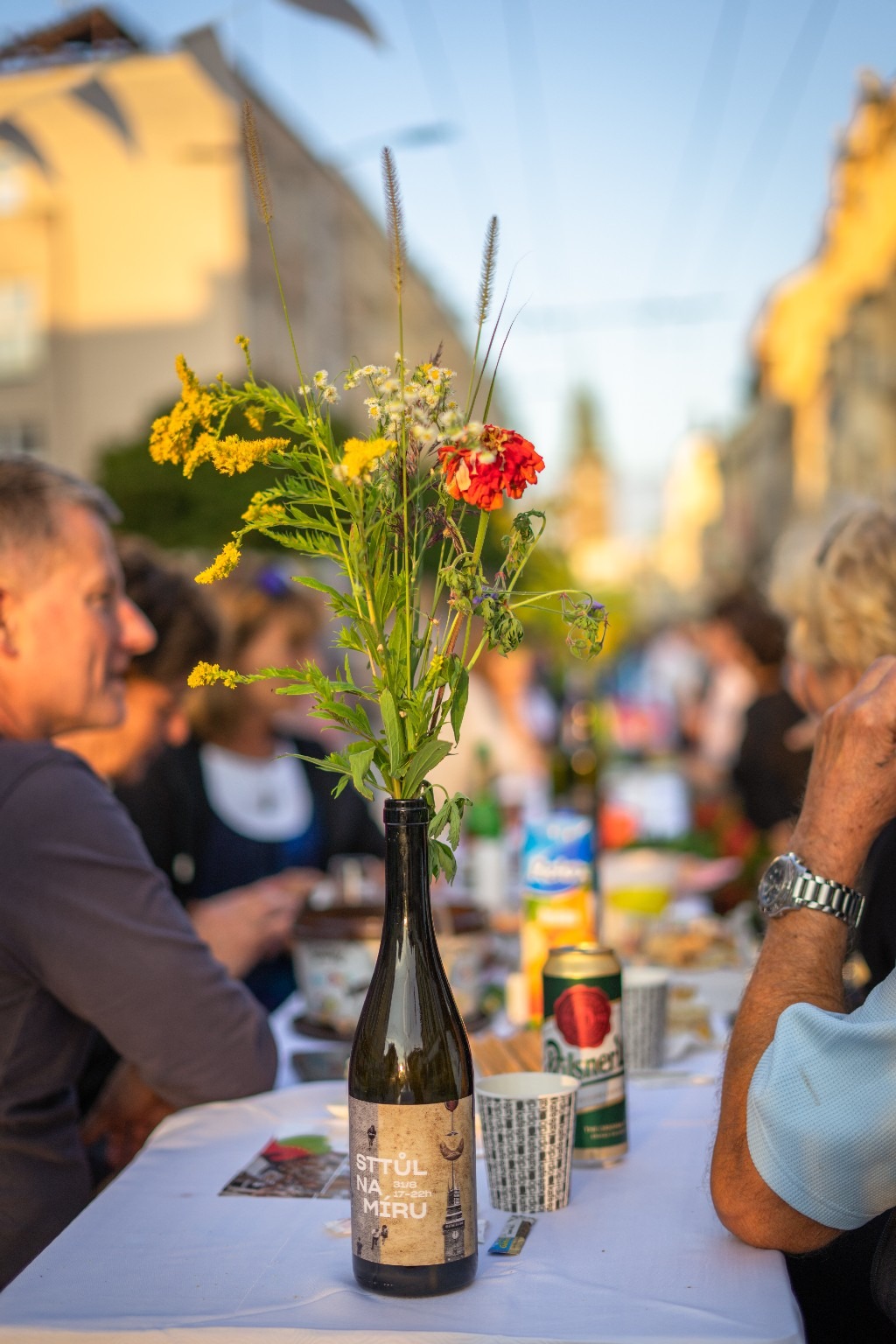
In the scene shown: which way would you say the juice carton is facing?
toward the camera

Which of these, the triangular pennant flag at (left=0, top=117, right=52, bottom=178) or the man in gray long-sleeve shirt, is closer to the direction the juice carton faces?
the man in gray long-sleeve shirt

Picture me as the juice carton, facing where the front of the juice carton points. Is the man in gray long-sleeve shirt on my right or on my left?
on my right

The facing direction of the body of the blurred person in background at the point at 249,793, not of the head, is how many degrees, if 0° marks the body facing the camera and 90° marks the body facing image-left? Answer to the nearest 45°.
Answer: approximately 315°

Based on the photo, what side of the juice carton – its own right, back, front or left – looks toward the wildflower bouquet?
front

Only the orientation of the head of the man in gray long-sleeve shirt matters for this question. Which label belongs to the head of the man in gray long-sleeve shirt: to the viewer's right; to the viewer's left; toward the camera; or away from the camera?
to the viewer's right

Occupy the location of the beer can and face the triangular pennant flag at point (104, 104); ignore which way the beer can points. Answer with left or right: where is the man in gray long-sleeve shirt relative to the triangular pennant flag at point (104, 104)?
left

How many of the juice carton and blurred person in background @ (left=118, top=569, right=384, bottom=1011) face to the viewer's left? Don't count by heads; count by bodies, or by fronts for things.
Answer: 0

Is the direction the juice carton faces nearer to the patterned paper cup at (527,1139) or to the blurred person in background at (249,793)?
the patterned paper cup

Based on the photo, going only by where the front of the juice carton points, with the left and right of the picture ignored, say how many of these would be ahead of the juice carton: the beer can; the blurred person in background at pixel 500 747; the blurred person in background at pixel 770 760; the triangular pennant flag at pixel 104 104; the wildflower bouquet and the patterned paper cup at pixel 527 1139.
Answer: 3

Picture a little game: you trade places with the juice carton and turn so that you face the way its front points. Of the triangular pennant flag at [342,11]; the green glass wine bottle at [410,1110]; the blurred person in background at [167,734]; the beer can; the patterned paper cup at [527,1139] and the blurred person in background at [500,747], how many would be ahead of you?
3
